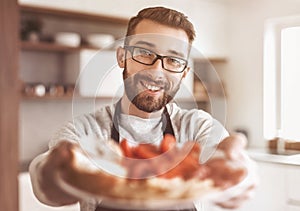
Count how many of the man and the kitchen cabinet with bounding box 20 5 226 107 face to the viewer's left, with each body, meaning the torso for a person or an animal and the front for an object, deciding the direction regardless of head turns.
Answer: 0

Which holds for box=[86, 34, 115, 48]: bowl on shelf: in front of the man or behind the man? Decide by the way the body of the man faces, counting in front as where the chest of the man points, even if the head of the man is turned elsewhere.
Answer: behind

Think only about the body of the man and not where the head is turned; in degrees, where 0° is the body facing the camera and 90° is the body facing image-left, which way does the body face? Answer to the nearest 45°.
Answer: approximately 0°

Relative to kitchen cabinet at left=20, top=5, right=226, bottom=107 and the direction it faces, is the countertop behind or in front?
in front
